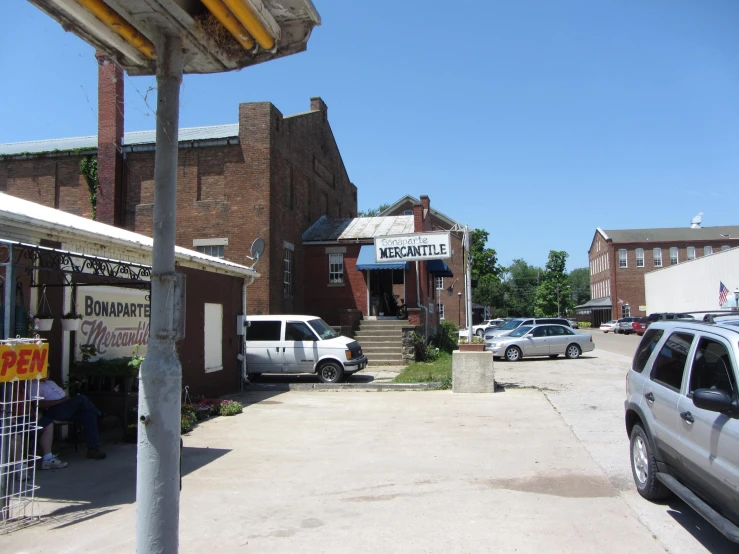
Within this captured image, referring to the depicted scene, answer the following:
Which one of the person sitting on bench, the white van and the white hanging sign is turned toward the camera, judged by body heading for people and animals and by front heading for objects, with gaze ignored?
the white hanging sign

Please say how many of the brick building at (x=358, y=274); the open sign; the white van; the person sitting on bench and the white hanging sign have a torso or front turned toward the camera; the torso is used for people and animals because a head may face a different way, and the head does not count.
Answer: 3

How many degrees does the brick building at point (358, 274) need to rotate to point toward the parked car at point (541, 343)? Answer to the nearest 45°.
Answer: approximately 90° to its left

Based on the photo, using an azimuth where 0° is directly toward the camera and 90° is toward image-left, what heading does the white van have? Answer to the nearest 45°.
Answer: approximately 270°

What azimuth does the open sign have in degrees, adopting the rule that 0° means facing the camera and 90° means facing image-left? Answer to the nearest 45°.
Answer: approximately 0°

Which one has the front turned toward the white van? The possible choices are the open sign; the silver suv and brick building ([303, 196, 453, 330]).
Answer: the brick building

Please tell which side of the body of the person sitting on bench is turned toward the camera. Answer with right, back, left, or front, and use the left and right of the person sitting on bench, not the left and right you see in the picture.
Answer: right

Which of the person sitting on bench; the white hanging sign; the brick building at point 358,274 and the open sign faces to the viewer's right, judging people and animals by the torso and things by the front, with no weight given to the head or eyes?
the person sitting on bench

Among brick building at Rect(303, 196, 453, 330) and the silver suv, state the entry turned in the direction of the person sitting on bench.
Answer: the brick building

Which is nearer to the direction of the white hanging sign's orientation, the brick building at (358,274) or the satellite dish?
the satellite dish

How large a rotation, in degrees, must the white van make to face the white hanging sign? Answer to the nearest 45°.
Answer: approximately 45° to its left

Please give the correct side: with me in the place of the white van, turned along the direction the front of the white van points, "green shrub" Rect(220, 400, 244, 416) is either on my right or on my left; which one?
on my right

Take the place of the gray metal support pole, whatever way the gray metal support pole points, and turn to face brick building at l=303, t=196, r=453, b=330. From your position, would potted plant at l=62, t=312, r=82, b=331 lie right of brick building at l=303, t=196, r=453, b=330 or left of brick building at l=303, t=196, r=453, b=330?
left
